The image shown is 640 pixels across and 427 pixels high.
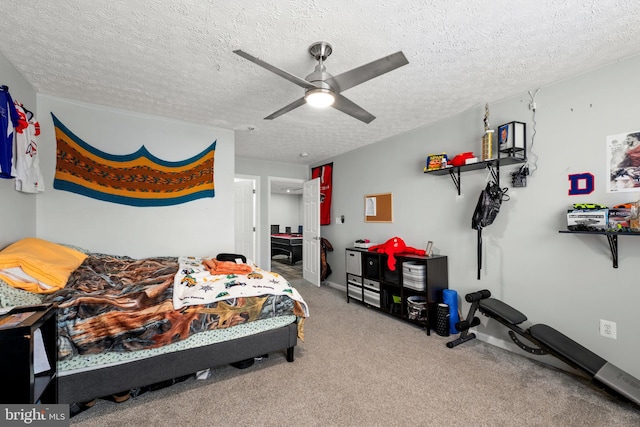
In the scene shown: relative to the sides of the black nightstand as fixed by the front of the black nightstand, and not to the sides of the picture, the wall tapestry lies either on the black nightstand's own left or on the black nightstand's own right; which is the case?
on the black nightstand's own left

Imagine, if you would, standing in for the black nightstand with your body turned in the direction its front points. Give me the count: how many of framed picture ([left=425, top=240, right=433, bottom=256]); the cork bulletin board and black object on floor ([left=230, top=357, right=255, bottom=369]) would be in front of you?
3

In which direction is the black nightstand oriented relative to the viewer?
to the viewer's right

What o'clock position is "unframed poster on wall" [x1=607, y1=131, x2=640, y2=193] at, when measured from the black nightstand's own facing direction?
The unframed poster on wall is roughly at 1 o'clock from the black nightstand.

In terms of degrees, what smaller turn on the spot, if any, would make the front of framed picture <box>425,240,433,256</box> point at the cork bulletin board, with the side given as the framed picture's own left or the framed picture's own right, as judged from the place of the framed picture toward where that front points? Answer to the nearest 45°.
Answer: approximately 90° to the framed picture's own right

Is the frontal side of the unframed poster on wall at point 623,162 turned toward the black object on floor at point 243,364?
yes

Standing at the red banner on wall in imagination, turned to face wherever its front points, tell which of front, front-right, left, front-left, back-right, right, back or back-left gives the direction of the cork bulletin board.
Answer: left

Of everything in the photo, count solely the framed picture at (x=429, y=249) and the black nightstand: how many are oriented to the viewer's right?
1

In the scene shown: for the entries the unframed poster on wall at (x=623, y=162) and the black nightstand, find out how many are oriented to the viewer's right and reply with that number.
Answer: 1

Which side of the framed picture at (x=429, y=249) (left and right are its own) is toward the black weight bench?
left

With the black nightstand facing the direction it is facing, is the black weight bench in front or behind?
in front

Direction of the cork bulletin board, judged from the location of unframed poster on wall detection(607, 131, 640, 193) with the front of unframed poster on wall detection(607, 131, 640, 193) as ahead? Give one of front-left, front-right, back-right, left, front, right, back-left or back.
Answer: front-right

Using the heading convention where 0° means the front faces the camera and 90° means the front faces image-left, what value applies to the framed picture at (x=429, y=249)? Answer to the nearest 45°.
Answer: approximately 45°
